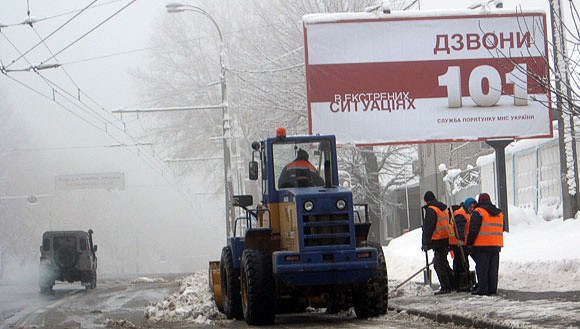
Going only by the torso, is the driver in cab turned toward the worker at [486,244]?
no

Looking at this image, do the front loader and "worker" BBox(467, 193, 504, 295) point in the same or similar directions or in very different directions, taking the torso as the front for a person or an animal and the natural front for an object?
same or similar directions

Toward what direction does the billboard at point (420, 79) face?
toward the camera

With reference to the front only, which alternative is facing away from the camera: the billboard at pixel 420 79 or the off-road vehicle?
the off-road vehicle

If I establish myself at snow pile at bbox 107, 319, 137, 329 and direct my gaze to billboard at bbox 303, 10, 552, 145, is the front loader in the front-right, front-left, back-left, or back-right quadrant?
front-right

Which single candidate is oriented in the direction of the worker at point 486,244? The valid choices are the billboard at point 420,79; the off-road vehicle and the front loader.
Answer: the billboard

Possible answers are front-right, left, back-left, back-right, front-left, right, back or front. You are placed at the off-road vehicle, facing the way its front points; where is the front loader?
back

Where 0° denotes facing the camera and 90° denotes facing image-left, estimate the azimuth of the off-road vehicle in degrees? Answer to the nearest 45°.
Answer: approximately 180°

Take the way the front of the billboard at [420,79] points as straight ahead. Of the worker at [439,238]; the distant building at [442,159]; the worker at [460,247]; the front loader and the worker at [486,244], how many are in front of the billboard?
4
